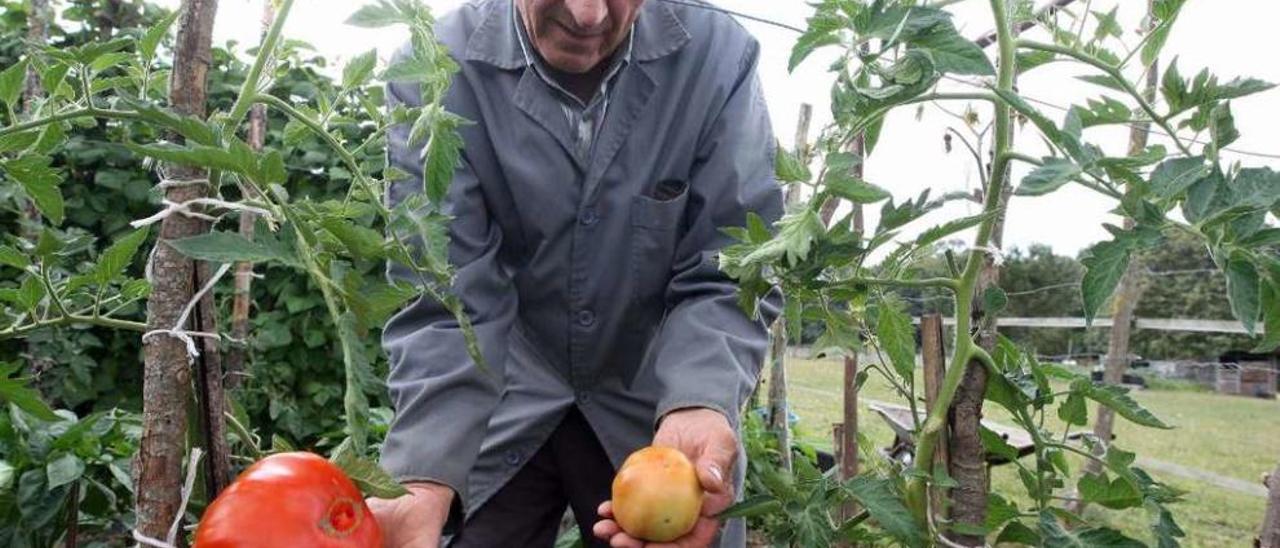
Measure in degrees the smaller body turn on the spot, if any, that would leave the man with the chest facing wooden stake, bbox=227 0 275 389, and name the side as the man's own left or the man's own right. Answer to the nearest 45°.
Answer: approximately 135° to the man's own right

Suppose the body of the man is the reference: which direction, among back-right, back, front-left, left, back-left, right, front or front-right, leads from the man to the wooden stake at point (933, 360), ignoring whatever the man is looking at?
front-left

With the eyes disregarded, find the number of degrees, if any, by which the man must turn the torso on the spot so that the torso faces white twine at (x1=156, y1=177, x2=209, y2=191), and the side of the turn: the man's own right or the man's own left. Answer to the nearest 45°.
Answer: approximately 45° to the man's own right

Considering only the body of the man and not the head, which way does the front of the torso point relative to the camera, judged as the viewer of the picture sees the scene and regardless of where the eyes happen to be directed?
toward the camera
